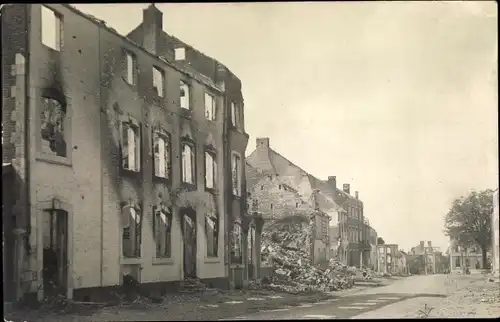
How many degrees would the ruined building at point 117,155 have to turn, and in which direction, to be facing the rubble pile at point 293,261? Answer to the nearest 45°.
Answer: approximately 90° to its left

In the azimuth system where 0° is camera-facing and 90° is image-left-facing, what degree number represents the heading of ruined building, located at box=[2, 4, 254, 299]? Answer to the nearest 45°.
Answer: approximately 315°
